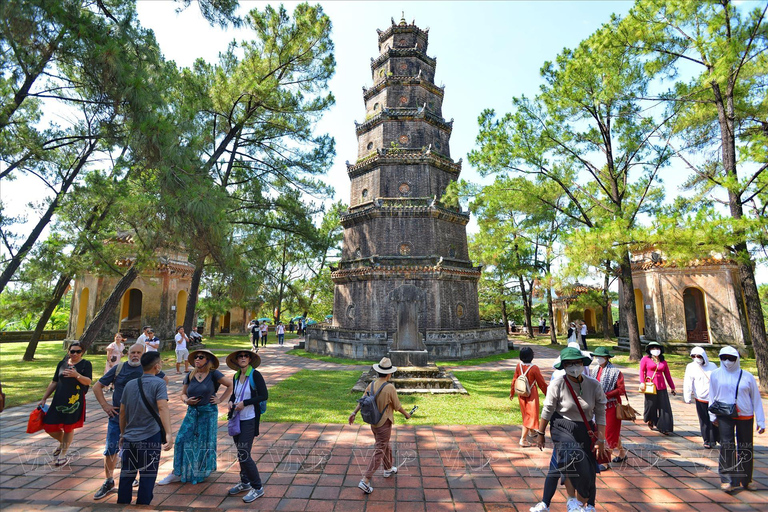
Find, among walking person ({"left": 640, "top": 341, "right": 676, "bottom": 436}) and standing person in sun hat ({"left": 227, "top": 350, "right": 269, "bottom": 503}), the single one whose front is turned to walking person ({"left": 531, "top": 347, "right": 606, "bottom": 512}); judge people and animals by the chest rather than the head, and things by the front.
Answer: walking person ({"left": 640, "top": 341, "right": 676, "bottom": 436})

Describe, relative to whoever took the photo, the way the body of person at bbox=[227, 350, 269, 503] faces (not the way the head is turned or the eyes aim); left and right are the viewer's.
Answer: facing the viewer and to the left of the viewer

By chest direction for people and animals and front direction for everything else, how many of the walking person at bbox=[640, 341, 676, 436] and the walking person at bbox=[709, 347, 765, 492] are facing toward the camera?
2

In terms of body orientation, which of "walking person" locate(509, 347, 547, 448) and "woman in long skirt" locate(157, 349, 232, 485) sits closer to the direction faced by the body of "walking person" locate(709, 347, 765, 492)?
the woman in long skirt

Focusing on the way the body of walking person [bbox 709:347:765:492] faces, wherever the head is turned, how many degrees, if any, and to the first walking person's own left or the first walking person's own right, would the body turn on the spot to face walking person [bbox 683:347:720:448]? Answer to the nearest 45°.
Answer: approximately 180°

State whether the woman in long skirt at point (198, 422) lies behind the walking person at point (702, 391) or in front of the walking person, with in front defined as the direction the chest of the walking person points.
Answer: in front

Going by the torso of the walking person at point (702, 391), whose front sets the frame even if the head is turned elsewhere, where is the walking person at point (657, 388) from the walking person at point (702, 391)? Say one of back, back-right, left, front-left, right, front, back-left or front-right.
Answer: right

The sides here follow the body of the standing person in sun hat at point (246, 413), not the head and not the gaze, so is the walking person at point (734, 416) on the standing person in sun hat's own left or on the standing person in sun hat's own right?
on the standing person in sun hat's own left

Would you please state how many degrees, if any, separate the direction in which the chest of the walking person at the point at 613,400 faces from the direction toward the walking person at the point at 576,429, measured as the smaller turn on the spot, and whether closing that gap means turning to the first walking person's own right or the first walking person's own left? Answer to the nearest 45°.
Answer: approximately 45° to the first walking person's own left

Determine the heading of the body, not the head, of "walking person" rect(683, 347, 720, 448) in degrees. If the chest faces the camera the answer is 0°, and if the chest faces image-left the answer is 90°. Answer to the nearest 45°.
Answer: approximately 45°

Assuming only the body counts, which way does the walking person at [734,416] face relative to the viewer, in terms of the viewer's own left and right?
facing the viewer

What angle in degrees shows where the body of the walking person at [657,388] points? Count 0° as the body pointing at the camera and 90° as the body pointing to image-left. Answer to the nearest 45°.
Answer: approximately 0°
